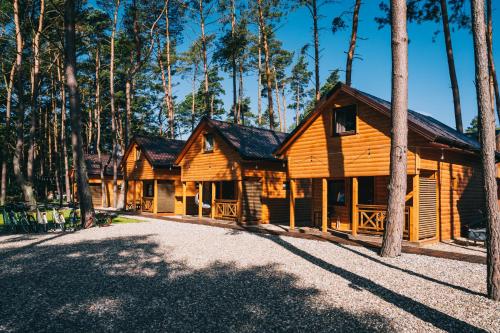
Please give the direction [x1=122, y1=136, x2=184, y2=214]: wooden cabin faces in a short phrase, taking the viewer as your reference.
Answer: facing the viewer and to the left of the viewer

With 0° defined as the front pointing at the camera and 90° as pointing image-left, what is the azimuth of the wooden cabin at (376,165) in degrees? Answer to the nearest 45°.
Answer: approximately 45°

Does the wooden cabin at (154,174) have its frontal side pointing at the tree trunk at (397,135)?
no

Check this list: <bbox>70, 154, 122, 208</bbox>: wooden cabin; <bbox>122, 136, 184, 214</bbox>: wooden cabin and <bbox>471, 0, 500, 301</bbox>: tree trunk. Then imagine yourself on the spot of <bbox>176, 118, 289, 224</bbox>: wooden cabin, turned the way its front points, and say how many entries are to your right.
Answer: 2

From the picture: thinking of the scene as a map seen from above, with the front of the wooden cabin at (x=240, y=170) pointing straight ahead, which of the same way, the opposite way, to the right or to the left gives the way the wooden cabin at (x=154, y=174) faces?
the same way

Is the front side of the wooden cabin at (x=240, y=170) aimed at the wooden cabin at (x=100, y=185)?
no

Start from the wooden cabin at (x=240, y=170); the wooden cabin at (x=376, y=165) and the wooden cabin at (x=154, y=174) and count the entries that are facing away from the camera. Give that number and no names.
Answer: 0

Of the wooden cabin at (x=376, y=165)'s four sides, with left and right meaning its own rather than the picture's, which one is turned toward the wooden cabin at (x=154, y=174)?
right

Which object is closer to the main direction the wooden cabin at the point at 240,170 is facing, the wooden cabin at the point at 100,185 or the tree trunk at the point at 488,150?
the tree trunk

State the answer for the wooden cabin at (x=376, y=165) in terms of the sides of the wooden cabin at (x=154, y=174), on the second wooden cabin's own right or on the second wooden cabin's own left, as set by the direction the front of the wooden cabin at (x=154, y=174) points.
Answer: on the second wooden cabin's own left

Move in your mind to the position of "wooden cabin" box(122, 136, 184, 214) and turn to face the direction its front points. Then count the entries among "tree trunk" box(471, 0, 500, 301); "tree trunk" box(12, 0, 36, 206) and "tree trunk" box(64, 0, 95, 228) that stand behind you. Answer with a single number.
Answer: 0

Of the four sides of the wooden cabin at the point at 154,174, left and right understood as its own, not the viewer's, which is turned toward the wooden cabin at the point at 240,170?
left

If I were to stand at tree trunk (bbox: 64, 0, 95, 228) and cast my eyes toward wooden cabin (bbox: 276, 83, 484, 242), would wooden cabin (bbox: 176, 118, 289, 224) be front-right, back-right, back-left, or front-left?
front-left

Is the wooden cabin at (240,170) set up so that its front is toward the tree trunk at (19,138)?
no

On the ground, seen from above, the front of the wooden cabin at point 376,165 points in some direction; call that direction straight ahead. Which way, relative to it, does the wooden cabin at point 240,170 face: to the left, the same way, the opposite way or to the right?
the same way
